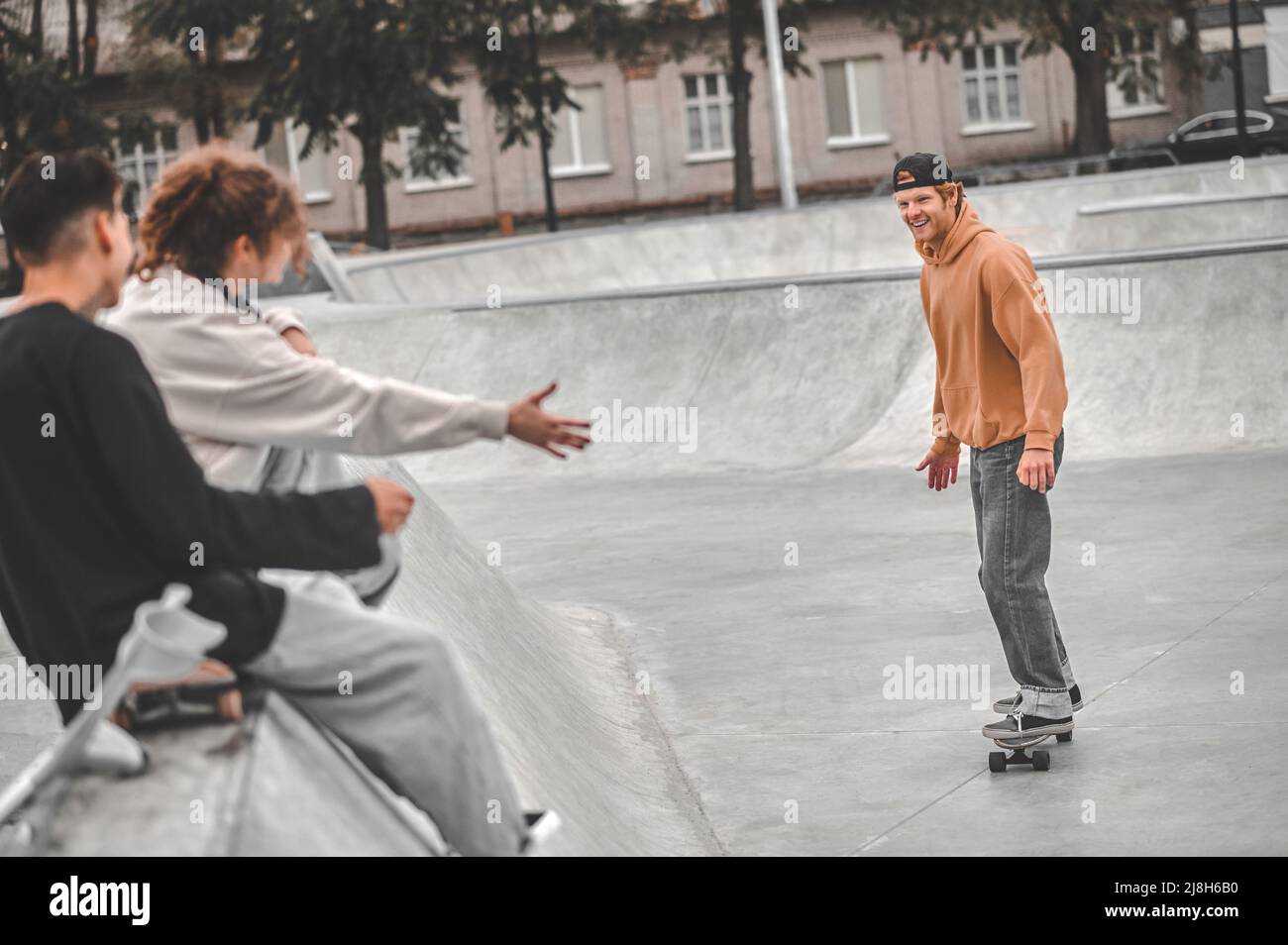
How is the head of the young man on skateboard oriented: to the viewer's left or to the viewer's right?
to the viewer's left

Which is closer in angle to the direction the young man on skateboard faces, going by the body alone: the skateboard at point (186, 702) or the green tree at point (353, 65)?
the skateboard

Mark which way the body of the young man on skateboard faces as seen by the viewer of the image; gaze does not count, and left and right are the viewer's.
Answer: facing the viewer and to the left of the viewer

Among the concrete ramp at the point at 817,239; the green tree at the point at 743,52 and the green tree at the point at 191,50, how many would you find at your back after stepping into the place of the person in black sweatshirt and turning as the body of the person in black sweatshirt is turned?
0

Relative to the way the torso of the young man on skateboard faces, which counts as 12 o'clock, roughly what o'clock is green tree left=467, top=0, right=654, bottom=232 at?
The green tree is roughly at 4 o'clock from the young man on skateboard.

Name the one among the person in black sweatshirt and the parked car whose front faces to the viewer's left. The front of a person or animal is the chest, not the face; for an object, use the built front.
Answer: the parked car

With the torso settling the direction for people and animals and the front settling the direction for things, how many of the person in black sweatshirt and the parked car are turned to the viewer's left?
1

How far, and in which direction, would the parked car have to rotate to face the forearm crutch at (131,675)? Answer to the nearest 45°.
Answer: approximately 90° to its left

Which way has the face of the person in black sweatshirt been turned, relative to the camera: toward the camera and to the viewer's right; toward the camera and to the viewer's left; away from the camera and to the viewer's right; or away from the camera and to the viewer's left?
away from the camera and to the viewer's right

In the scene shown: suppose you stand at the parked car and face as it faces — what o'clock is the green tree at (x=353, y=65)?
The green tree is roughly at 11 o'clock from the parked car.

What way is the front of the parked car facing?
to the viewer's left

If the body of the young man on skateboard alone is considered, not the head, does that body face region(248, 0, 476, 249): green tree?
no

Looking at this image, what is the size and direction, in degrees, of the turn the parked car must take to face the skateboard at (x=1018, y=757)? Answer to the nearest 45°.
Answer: approximately 90° to its left

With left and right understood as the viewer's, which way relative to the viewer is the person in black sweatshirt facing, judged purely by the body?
facing away from the viewer and to the right of the viewer
